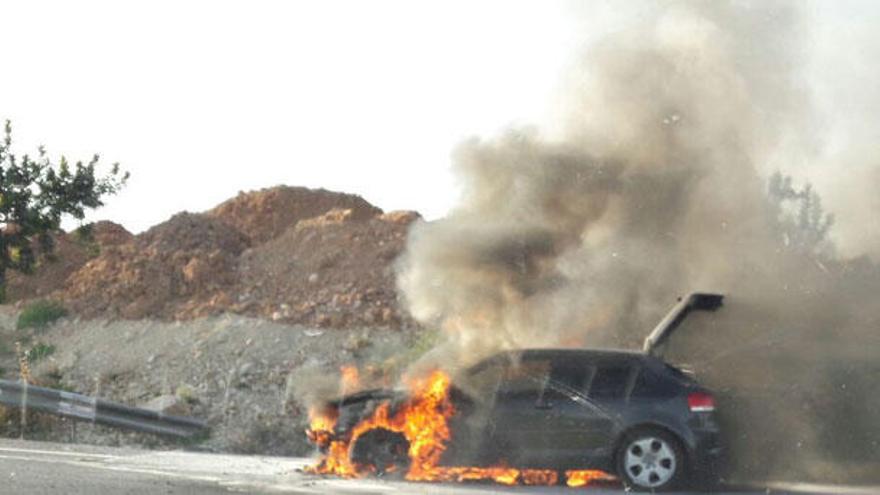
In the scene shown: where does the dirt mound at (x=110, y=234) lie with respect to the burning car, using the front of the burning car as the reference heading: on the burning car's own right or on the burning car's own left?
on the burning car's own right

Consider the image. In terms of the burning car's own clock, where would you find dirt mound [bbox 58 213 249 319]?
The dirt mound is roughly at 2 o'clock from the burning car.

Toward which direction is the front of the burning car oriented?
to the viewer's left

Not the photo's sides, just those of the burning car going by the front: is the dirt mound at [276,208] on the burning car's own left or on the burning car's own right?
on the burning car's own right

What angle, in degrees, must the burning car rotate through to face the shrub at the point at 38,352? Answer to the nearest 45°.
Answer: approximately 45° to its right
